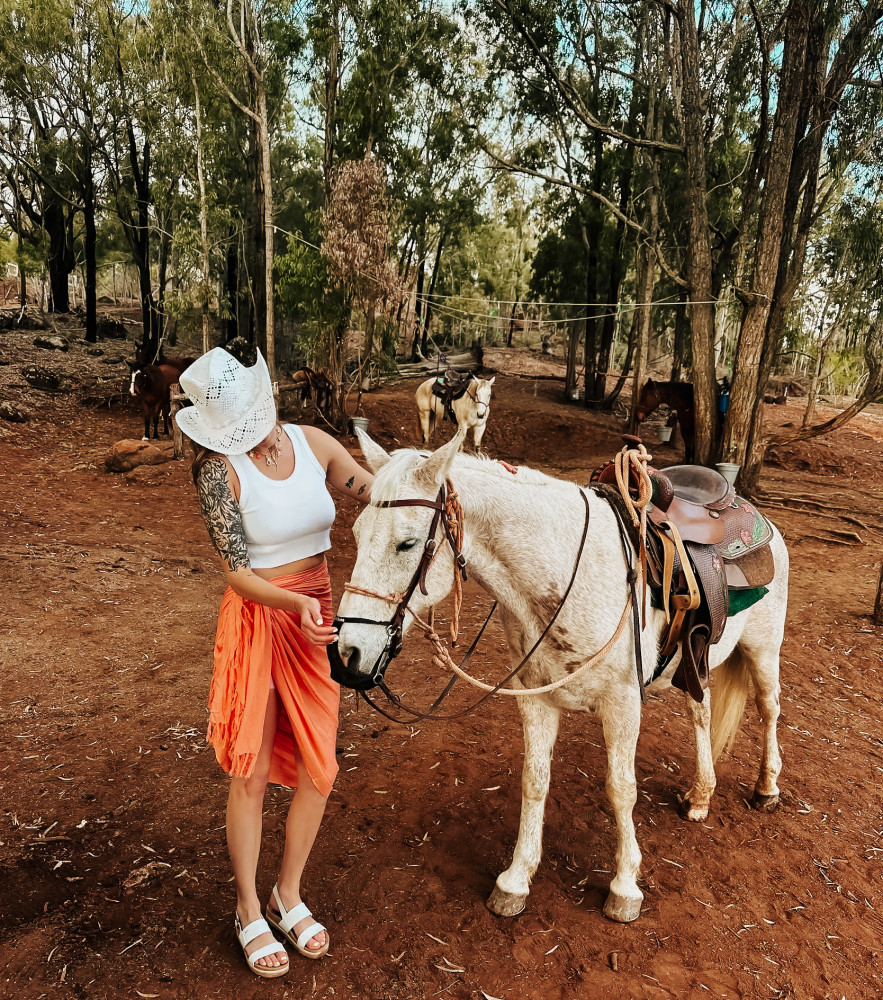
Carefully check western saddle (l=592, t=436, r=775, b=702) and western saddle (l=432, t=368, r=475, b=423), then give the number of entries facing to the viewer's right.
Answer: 1

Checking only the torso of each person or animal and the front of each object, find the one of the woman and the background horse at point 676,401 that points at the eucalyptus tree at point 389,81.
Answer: the background horse

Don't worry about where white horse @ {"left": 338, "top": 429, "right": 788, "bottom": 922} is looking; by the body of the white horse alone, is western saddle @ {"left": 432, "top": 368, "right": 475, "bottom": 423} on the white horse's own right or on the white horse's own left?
on the white horse's own right

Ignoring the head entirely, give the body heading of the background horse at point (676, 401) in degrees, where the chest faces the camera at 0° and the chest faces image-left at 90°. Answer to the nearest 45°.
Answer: approximately 90°

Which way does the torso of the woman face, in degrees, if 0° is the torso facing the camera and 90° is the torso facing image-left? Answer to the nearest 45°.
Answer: approximately 315°

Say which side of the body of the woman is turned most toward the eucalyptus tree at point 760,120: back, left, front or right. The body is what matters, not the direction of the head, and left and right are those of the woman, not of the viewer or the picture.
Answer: left

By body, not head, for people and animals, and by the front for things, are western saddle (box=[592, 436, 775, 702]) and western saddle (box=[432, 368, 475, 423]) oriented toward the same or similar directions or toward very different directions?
very different directions

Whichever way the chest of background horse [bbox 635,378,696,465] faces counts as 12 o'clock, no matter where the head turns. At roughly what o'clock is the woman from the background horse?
The woman is roughly at 9 o'clock from the background horse.

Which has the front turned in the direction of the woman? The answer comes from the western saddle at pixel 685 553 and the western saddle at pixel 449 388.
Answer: the western saddle at pixel 685 553

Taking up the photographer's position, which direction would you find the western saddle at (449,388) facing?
facing to the right of the viewer

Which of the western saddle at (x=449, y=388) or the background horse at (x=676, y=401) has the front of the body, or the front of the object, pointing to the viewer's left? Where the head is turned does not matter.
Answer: the background horse
